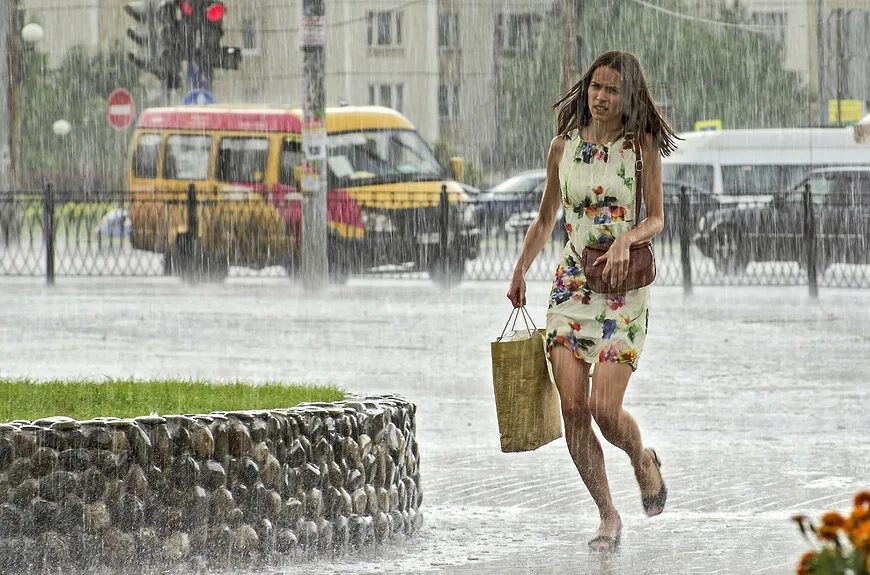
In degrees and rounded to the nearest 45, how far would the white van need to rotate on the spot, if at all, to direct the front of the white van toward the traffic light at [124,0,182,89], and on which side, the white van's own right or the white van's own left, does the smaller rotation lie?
approximately 45° to the white van's own left

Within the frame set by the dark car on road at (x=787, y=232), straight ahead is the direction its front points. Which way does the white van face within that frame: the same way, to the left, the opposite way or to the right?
the same way

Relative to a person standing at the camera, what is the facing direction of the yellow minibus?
facing the viewer and to the right of the viewer

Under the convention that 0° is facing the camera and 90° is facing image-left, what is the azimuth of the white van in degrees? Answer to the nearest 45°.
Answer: approximately 90°

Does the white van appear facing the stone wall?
no

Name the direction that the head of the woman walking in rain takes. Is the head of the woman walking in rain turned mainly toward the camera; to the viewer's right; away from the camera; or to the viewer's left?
toward the camera

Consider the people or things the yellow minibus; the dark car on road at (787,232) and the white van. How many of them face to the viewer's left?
2

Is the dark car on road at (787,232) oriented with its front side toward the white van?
no

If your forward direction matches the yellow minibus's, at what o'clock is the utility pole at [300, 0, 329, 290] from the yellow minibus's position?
The utility pole is roughly at 1 o'clock from the yellow minibus.

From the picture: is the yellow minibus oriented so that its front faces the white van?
no

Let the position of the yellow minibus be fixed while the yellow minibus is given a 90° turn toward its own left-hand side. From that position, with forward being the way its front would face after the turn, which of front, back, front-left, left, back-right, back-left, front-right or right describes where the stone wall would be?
back-right

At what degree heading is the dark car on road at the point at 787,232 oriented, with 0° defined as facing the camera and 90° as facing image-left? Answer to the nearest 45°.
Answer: approximately 90°

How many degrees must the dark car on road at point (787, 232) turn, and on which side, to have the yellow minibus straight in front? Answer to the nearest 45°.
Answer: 0° — it already faces it

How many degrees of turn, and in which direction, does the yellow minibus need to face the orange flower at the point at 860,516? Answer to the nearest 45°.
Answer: approximately 45° to its right

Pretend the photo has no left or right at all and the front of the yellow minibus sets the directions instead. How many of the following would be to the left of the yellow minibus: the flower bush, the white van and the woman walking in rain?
1

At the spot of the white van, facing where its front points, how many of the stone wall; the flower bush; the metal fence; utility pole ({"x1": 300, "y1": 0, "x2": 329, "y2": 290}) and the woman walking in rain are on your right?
0

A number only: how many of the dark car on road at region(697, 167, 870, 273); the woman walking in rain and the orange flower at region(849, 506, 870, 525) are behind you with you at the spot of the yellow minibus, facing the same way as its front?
0
